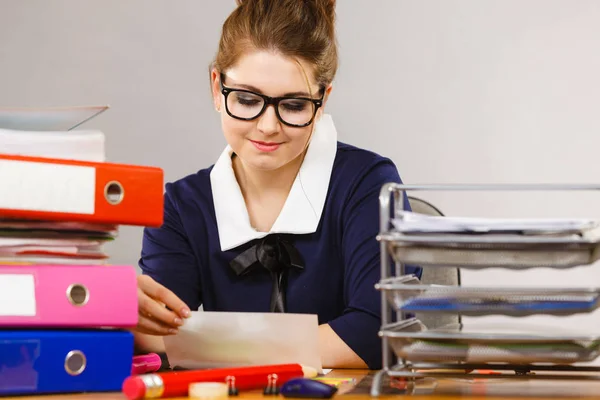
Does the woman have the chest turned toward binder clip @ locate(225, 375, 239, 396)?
yes

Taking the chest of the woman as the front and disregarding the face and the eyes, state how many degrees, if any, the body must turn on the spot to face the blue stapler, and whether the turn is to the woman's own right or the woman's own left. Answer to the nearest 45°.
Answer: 0° — they already face it

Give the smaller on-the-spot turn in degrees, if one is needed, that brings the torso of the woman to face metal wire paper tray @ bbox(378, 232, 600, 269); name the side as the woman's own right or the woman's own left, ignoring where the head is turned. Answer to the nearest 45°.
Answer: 0° — they already face it

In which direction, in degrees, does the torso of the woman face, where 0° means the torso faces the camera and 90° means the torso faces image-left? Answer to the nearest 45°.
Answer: approximately 0°
